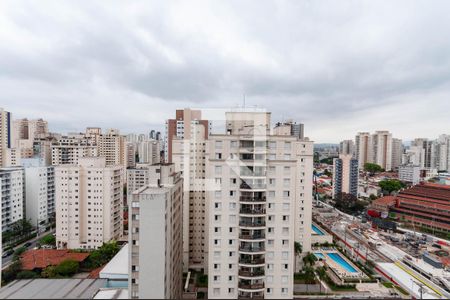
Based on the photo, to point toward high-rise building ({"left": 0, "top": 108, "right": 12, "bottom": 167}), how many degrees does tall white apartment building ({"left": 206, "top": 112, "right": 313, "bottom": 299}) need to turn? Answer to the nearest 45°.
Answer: approximately 135° to its right

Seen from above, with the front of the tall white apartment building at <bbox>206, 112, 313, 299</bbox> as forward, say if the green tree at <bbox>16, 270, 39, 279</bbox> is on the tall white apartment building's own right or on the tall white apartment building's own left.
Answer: on the tall white apartment building's own right

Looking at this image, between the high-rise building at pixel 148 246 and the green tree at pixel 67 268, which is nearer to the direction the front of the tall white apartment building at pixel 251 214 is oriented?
the high-rise building

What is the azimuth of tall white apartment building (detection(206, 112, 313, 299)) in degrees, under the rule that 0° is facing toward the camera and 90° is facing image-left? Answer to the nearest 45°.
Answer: approximately 0°

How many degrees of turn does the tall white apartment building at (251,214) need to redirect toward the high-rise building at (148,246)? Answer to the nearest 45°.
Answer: approximately 90° to its right

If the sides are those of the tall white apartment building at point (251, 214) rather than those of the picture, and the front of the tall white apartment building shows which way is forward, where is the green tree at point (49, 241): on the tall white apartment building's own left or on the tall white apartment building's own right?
on the tall white apartment building's own right

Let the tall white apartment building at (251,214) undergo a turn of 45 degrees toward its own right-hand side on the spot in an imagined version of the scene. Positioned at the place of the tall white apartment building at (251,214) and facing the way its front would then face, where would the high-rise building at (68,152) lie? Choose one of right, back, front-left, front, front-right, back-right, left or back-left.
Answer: right

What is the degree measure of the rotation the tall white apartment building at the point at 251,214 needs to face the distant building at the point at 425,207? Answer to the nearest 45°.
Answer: approximately 135° to its left

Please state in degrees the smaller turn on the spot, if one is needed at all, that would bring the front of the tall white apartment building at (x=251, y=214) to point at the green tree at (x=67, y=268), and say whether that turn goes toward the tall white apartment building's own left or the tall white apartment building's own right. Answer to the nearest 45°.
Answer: approximately 135° to the tall white apartment building's own right

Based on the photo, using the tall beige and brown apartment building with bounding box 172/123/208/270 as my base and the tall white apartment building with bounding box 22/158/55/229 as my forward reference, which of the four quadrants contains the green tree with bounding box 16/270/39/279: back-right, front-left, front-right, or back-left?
front-left

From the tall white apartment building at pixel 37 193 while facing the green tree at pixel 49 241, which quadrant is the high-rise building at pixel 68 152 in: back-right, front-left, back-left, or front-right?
back-left

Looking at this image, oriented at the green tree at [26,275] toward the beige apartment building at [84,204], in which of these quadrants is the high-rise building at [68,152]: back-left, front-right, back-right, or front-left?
front-left

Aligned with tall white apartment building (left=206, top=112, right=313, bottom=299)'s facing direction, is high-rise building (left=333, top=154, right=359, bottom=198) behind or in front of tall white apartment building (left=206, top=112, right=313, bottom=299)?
behind

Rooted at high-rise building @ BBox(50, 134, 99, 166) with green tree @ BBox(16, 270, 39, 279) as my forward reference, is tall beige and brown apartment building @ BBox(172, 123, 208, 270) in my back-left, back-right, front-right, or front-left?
front-left

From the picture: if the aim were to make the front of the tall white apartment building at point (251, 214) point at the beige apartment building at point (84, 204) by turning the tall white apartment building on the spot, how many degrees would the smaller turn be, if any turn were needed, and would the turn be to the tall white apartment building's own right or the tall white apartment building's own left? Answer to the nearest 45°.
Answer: approximately 135° to the tall white apartment building's own right

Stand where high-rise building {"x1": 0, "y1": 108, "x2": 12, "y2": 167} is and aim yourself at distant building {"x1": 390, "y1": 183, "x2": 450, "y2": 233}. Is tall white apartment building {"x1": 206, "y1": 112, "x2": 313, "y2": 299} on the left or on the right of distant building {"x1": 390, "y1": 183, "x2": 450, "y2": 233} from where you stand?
right
